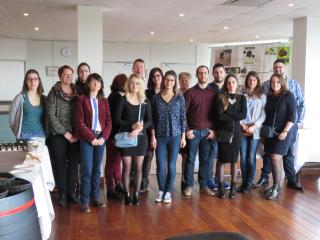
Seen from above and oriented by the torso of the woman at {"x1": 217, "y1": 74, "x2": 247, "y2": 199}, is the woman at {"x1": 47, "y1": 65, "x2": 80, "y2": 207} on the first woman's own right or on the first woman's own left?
on the first woman's own right

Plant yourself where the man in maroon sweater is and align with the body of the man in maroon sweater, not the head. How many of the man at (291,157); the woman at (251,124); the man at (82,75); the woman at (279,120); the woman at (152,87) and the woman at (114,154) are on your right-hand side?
3

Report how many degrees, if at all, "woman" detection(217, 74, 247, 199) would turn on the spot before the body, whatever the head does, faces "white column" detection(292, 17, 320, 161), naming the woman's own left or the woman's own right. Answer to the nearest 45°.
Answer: approximately 135° to the woman's own left

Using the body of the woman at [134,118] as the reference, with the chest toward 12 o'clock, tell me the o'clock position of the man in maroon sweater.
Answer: The man in maroon sweater is roughly at 8 o'clock from the woman.

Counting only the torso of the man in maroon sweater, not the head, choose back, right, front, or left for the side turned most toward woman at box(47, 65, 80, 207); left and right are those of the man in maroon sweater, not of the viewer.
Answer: right

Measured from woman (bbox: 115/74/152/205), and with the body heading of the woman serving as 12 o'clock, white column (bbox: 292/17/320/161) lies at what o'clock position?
The white column is roughly at 8 o'clock from the woman.

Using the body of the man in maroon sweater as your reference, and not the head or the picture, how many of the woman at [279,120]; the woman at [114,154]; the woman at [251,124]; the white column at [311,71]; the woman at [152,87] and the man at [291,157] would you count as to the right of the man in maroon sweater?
2

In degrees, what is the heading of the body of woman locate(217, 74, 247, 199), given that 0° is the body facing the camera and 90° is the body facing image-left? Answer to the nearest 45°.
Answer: approximately 0°

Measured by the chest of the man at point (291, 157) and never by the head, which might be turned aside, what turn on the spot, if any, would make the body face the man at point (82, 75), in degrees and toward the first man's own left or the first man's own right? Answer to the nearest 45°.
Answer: approximately 45° to the first man's own right

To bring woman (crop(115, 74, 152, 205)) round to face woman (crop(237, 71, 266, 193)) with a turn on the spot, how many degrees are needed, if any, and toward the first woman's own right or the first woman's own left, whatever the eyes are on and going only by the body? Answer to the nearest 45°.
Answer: approximately 90° to the first woman's own left

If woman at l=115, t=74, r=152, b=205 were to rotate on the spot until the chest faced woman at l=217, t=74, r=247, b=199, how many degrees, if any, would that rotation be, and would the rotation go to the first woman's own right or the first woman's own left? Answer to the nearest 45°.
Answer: approximately 90° to the first woman's own left

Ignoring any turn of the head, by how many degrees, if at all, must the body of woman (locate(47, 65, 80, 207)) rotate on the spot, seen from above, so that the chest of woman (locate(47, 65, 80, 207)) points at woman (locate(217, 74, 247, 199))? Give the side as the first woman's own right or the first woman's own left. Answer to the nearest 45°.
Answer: approximately 45° to the first woman's own left
